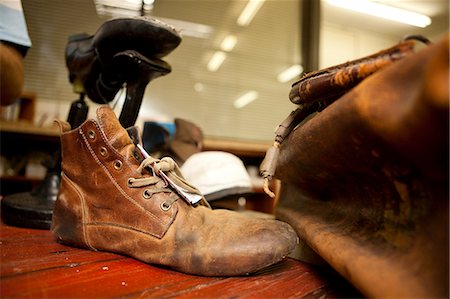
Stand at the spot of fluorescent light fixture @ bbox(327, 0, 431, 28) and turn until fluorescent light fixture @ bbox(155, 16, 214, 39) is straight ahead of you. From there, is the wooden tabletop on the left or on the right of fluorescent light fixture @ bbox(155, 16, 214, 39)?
left

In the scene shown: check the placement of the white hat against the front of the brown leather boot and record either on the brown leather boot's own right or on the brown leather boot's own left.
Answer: on the brown leather boot's own left

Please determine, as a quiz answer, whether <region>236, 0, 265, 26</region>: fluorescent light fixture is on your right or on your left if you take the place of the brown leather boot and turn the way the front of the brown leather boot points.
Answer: on your left

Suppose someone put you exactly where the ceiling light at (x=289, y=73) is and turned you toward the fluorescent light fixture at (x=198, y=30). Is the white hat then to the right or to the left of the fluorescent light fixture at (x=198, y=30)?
left

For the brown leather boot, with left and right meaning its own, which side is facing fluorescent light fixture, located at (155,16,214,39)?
left

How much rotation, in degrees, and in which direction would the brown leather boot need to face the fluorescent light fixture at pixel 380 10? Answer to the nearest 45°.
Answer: approximately 45° to its left

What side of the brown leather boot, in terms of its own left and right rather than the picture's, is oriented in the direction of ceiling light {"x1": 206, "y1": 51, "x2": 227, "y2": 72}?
left

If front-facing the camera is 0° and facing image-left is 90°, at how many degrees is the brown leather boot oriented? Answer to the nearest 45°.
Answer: approximately 270°
